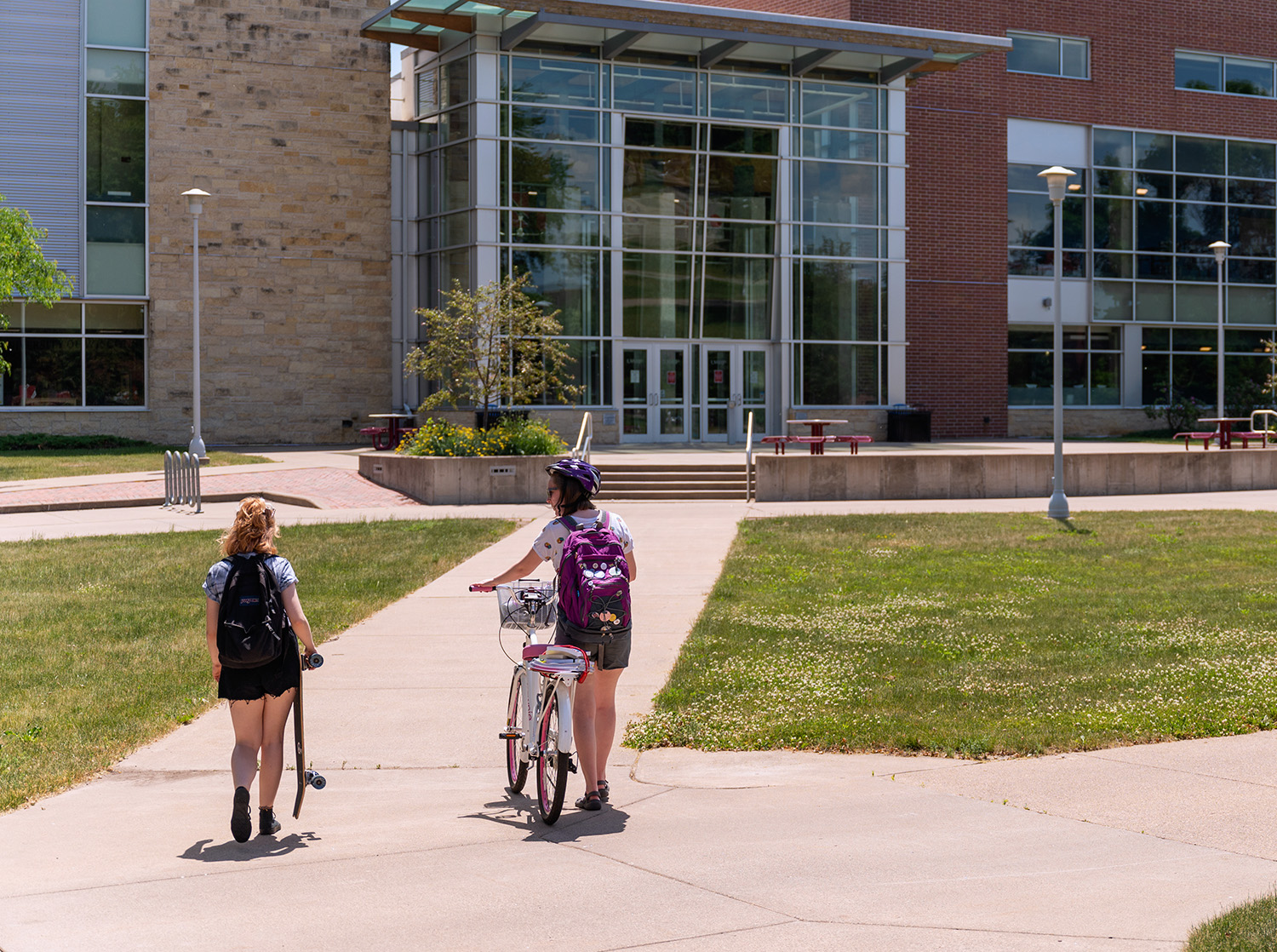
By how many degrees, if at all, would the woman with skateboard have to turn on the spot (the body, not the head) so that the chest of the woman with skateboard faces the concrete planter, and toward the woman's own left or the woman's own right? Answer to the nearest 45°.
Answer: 0° — they already face it

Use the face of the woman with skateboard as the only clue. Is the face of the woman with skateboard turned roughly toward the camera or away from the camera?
away from the camera

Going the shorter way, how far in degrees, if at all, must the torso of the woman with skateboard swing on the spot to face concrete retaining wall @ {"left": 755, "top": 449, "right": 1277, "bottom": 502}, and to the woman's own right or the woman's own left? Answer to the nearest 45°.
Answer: approximately 45° to the woman's own right

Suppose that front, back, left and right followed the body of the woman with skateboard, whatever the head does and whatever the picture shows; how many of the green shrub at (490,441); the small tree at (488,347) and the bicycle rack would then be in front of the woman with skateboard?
3

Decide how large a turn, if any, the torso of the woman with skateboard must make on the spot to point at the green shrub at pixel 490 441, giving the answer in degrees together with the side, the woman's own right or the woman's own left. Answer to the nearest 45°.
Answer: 0° — they already face it

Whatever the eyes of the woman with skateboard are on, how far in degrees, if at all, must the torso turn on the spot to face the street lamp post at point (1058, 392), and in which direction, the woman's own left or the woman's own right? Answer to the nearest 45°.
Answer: approximately 45° to the woman's own right

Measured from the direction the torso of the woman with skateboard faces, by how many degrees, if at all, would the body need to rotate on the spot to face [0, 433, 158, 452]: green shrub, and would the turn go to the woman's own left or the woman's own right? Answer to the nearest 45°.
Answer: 0° — they already face it

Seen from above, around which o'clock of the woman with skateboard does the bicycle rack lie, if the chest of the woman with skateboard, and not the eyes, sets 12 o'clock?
The bicycle rack is roughly at 12 o'clock from the woman with skateboard.

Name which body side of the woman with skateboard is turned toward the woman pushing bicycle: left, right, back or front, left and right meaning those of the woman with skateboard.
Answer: right

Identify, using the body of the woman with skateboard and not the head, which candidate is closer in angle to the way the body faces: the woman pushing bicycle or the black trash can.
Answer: the black trash can

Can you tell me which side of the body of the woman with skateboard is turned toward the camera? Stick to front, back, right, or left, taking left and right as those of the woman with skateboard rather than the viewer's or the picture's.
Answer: back

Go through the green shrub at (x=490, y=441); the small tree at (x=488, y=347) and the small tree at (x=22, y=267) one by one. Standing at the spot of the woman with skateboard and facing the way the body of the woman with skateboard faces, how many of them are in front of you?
3
